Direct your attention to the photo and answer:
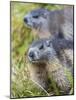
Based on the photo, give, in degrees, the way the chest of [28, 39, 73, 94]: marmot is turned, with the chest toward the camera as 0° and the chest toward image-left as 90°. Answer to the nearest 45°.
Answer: approximately 45°

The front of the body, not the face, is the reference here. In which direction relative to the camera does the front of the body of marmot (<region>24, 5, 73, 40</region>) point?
to the viewer's left
